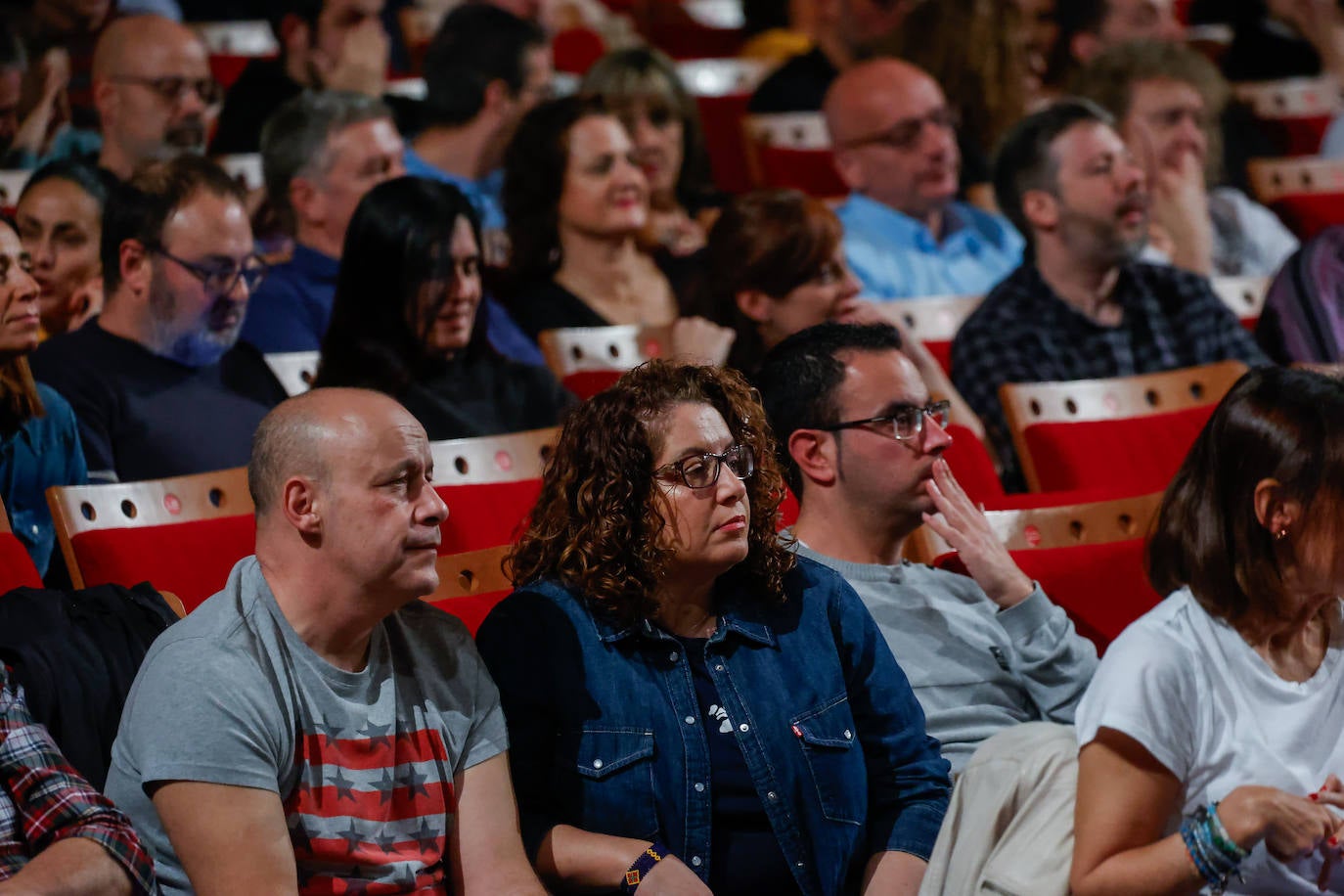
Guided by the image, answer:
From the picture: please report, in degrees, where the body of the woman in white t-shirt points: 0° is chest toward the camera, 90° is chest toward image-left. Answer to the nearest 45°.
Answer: approximately 315°

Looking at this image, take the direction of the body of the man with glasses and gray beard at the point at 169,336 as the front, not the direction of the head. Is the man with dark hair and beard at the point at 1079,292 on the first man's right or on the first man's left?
on the first man's left

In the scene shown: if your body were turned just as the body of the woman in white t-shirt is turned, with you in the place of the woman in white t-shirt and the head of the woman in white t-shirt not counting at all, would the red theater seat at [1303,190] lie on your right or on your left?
on your left

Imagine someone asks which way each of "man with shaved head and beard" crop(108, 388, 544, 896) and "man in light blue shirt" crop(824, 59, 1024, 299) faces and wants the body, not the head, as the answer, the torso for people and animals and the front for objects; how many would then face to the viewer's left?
0

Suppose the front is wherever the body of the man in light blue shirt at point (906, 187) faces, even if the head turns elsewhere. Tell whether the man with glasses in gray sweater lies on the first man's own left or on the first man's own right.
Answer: on the first man's own right

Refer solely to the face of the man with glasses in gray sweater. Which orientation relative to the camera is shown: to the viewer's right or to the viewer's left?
to the viewer's right

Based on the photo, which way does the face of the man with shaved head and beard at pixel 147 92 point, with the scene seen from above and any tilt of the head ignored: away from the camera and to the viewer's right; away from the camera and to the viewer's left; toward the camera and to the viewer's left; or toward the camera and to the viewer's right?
toward the camera and to the viewer's right

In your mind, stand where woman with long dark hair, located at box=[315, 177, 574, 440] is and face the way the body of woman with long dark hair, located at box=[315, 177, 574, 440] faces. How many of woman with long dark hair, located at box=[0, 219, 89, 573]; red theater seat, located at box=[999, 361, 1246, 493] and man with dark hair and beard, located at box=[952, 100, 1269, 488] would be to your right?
1

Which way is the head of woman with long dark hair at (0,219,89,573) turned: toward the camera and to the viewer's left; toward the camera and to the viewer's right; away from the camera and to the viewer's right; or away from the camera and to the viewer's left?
toward the camera and to the viewer's right
